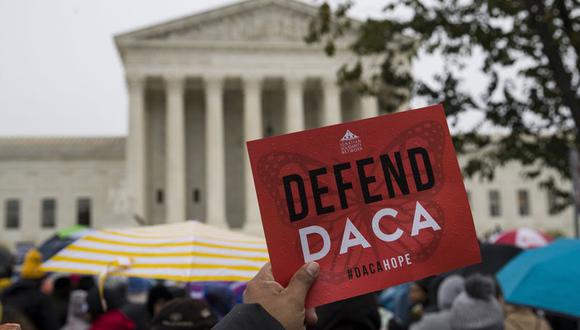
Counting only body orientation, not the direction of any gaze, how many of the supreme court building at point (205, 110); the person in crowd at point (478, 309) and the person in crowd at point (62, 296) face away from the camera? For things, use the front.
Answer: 2

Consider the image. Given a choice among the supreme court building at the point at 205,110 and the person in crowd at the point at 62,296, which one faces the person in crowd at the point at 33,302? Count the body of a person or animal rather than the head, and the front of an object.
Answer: the supreme court building

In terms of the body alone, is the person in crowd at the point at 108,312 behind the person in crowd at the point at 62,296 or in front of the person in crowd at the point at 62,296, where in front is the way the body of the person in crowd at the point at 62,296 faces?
behind

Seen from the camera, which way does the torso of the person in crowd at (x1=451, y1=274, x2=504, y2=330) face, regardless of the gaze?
away from the camera

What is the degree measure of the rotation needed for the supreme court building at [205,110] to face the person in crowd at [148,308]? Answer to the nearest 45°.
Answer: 0° — it already faces them

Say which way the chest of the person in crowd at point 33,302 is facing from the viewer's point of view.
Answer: away from the camera

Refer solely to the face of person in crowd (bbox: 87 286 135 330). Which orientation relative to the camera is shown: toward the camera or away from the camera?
away from the camera

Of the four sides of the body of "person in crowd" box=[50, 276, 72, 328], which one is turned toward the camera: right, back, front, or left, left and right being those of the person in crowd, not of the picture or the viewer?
back

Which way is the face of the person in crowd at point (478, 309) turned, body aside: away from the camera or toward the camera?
away from the camera

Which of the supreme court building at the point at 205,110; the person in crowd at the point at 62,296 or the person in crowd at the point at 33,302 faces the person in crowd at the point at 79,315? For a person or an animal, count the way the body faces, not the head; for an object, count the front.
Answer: the supreme court building

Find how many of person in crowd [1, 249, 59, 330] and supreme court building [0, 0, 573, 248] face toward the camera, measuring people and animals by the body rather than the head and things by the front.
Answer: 1

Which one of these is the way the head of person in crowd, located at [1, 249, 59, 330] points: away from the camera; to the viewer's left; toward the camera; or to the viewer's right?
away from the camera

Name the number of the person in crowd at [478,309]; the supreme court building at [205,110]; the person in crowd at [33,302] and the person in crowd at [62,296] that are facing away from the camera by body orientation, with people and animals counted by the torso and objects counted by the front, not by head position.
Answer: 3

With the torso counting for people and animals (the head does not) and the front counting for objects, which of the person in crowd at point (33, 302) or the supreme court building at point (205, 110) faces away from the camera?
the person in crowd

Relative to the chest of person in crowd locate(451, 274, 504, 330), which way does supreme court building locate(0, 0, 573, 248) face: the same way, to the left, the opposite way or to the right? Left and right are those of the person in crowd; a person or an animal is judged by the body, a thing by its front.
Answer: the opposite way
